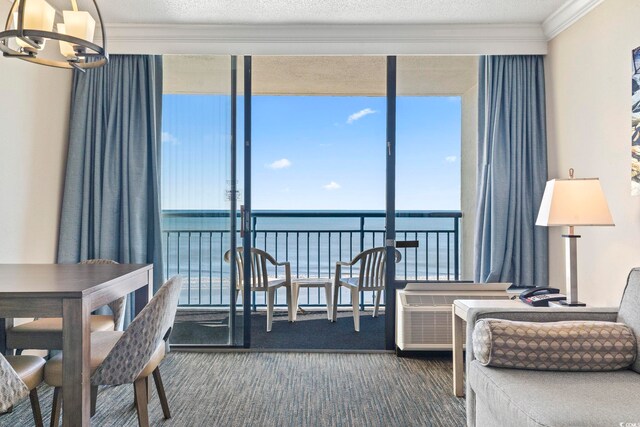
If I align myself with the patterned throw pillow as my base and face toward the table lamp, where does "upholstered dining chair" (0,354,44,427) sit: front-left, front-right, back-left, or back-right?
back-left

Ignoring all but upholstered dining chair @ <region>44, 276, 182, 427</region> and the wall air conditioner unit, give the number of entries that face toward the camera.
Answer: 1

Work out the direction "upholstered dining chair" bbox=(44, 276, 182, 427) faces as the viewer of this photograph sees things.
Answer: facing to the left of the viewer

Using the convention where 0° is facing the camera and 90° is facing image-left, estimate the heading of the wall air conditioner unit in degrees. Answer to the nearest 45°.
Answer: approximately 0°

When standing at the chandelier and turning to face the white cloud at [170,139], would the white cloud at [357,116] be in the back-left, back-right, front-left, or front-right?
front-right

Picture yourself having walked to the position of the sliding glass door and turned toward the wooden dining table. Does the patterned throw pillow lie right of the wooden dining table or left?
left

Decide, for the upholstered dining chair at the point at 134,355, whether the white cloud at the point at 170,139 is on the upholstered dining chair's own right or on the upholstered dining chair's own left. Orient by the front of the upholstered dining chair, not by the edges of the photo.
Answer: on the upholstered dining chair's own right
